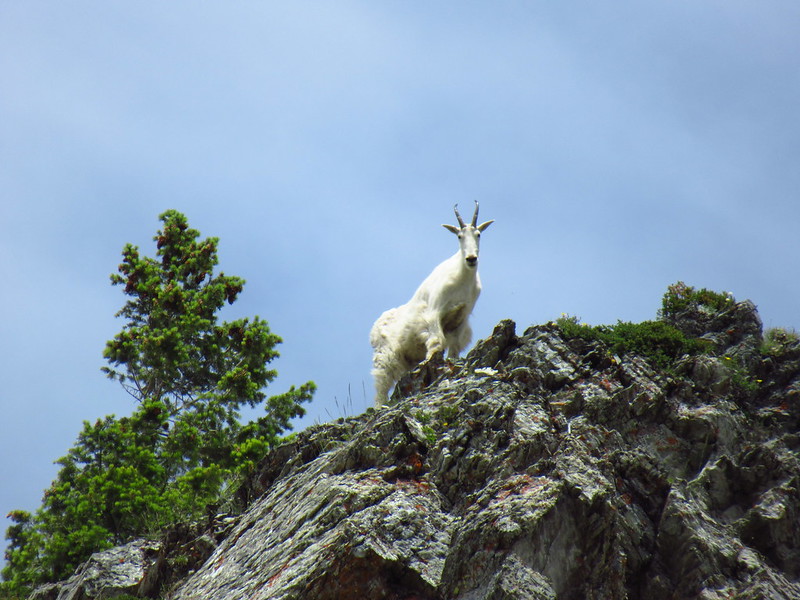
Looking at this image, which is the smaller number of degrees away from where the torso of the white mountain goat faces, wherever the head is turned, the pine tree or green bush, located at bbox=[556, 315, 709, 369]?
the green bush

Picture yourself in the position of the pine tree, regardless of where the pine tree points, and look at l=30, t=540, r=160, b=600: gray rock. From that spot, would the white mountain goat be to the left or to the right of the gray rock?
left

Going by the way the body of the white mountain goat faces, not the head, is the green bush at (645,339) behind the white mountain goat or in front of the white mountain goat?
in front

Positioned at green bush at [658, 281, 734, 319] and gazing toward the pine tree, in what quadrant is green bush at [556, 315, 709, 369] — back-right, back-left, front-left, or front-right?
front-left

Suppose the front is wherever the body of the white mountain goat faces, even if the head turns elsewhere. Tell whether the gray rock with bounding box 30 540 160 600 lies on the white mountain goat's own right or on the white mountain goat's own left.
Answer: on the white mountain goat's own right

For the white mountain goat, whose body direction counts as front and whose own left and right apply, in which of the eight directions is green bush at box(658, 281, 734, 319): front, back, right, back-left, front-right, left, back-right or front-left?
front-left
